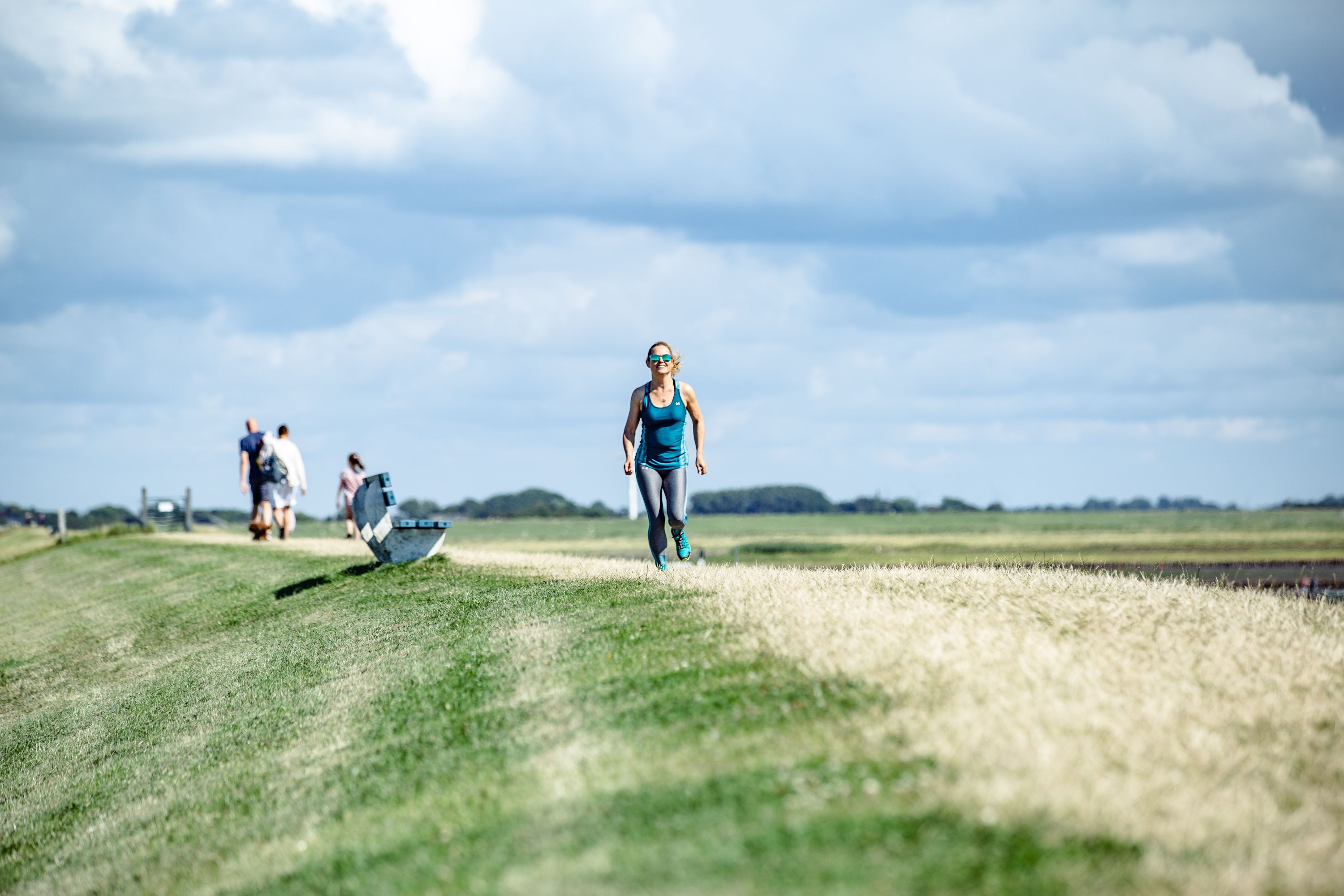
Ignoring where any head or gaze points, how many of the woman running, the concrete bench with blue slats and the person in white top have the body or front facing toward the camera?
1

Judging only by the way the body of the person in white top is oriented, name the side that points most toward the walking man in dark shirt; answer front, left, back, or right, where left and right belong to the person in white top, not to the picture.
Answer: left

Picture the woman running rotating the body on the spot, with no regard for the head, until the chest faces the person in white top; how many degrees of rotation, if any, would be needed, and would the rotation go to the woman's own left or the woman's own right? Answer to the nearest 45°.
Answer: approximately 135° to the woman's own right

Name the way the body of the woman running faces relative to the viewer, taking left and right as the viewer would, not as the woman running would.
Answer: facing the viewer

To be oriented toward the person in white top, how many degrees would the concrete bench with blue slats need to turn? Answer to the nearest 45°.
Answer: approximately 90° to its left

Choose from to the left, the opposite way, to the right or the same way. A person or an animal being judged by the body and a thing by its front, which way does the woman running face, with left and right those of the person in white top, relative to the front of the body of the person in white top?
the opposite way

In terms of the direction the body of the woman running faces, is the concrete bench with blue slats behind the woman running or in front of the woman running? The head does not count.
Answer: behind

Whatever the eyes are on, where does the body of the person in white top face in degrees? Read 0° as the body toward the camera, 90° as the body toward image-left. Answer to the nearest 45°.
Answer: approximately 180°

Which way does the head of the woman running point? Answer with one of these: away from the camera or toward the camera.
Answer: toward the camera

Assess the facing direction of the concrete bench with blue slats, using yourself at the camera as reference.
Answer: facing to the right of the viewer

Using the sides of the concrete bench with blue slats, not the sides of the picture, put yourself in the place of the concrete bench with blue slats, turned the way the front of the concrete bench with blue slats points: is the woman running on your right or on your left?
on your right

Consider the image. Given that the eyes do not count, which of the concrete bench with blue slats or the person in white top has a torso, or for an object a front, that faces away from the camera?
the person in white top
